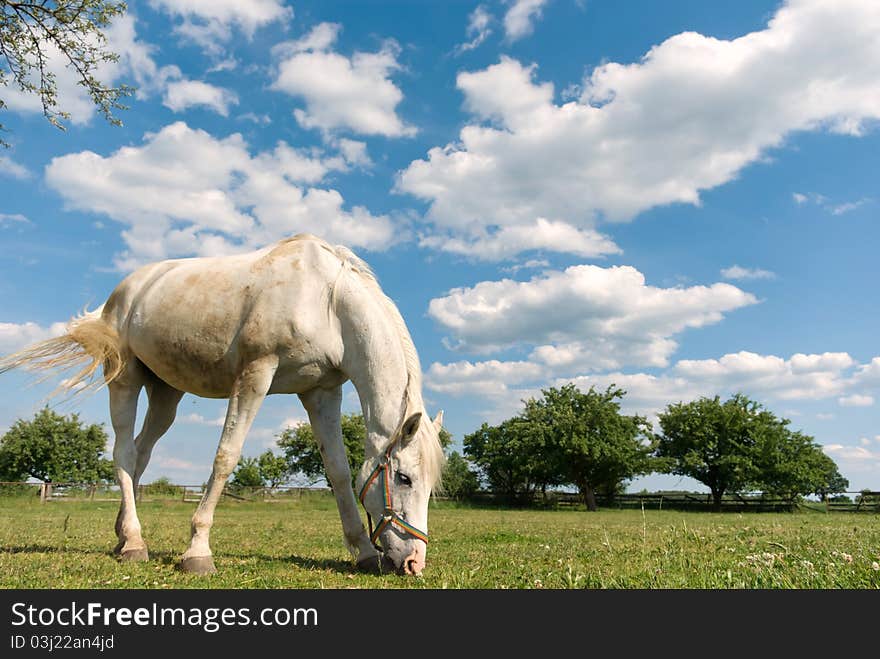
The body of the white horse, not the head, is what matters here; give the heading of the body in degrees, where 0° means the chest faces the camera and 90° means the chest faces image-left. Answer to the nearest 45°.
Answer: approximately 315°

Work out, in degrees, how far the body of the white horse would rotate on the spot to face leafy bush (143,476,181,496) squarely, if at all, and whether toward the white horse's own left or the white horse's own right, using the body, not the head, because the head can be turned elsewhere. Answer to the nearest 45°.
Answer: approximately 135° to the white horse's own left
